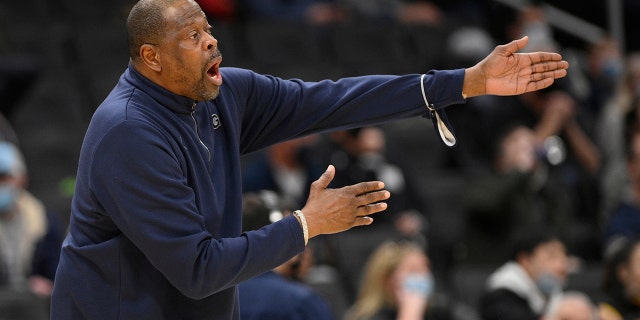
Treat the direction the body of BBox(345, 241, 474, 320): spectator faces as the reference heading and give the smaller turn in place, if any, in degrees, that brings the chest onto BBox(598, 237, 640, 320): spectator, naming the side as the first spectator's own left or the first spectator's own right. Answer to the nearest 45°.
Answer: approximately 45° to the first spectator's own left

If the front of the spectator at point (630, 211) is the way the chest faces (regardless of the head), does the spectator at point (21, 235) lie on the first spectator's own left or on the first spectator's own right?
on the first spectator's own right

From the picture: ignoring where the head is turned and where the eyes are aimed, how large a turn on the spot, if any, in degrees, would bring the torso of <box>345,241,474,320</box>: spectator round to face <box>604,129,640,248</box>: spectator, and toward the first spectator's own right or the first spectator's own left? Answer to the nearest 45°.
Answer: approximately 90° to the first spectator's own left

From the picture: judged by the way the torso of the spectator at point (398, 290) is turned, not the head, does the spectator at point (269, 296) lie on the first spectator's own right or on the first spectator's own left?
on the first spectator's own right

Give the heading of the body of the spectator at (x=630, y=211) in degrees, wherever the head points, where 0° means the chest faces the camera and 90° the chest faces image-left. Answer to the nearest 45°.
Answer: approximately 0°

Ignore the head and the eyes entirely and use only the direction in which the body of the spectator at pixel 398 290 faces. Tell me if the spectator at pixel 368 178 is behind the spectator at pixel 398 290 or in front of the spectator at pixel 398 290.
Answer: behind

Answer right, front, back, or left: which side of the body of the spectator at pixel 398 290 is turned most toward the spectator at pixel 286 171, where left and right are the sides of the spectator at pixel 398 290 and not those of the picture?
back

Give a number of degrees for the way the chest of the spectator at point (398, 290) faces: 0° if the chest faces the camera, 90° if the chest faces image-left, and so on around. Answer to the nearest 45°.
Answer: approximately 315°

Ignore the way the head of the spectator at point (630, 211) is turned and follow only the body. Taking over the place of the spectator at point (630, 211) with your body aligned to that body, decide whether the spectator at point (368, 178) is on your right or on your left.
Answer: on your right

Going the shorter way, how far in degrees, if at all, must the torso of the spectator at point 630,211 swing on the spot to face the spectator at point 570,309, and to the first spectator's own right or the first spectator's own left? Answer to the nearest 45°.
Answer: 0° — they already face them

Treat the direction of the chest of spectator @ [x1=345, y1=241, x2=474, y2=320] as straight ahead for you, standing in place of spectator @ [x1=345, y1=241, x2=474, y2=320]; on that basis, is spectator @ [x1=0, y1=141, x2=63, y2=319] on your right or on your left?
on your right

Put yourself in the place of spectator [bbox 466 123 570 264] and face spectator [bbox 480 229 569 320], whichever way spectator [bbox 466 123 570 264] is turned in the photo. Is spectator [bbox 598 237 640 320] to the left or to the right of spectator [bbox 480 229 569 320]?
left

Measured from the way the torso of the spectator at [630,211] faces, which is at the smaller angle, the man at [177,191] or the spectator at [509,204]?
the man
